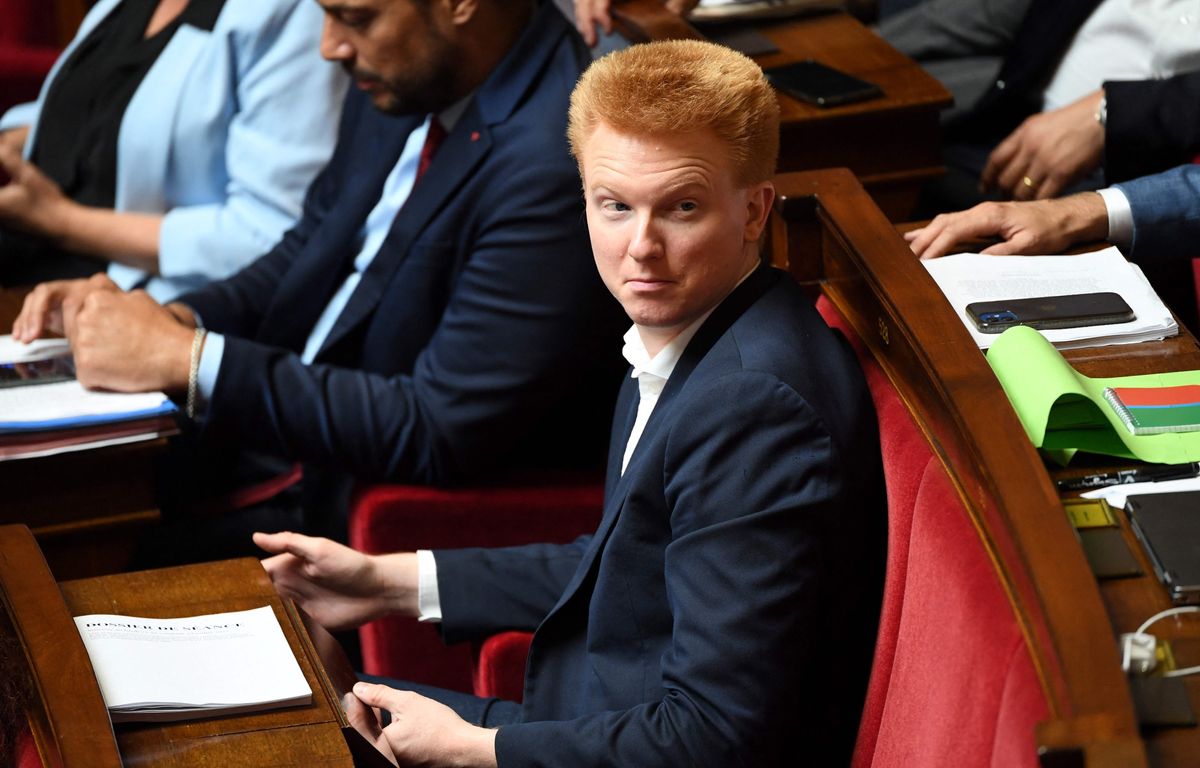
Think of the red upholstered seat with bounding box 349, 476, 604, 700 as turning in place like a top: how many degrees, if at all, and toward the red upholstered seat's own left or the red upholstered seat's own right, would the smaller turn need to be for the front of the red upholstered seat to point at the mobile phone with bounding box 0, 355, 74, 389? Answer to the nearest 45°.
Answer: approximately 45° to the red upholstered seat's own right

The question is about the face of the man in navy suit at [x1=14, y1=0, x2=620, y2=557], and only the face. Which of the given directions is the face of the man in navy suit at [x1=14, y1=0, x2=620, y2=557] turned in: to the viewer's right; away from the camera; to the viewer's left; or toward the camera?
to the viewer's left

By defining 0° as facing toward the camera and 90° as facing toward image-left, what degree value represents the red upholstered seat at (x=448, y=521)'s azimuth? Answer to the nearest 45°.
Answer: approximately 45°

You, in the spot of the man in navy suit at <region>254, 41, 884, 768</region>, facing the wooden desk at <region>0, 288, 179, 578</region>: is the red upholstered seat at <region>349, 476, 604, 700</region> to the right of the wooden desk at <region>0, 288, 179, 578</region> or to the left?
right

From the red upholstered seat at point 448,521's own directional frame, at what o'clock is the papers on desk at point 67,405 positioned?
The papers on desk is roughly at 1 o'clock from the red upholstered seat.

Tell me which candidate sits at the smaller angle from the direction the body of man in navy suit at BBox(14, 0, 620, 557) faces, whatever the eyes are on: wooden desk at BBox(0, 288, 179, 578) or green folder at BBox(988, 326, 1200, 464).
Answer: the wooden desk

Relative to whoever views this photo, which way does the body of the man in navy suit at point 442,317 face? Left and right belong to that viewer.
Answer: facing the viewer and to the left of the viewer
